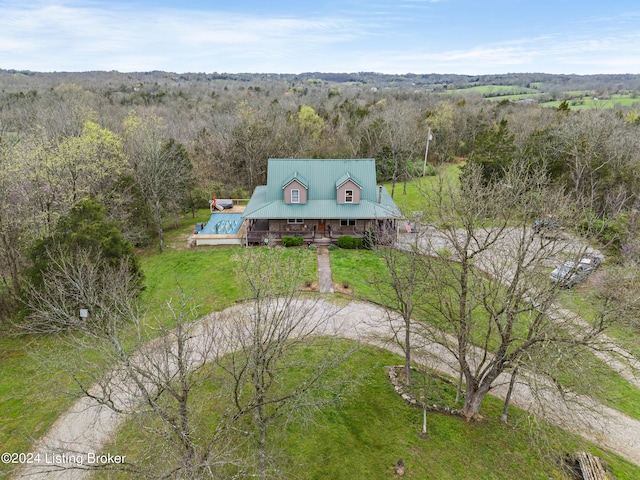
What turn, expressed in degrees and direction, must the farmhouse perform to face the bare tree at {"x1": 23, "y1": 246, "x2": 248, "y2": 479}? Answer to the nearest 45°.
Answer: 0° — it already faces it

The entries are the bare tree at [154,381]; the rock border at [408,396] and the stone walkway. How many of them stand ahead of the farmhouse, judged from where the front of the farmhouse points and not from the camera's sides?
3

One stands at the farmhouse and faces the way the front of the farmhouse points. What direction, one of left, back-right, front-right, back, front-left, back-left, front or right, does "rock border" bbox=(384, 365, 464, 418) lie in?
front

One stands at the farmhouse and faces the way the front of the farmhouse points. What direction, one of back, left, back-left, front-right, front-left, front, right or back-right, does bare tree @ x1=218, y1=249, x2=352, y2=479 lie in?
front

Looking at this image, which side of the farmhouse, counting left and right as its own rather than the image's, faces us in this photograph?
front

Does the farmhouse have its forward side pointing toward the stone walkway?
yes

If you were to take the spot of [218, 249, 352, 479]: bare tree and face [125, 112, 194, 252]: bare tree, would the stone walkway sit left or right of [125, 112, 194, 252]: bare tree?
right

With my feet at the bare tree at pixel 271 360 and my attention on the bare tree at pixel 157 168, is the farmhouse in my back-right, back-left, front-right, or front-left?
front-right

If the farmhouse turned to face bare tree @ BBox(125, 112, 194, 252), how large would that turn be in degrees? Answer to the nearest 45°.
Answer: approximately 90° to its right

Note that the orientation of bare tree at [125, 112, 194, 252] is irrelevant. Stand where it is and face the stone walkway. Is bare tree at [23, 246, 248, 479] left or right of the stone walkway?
right

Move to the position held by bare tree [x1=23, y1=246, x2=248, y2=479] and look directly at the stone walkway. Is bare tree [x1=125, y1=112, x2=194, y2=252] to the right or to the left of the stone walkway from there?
left
